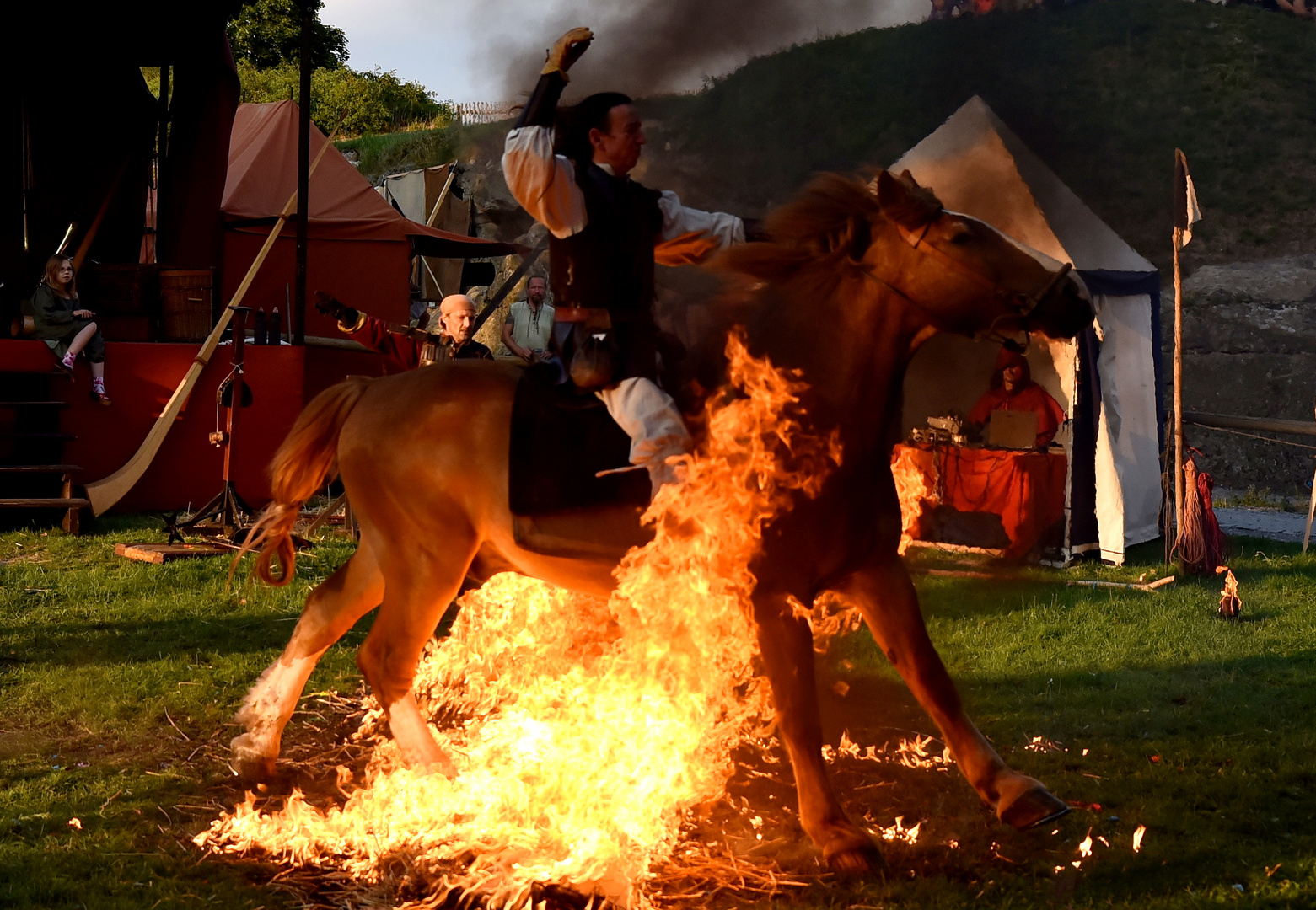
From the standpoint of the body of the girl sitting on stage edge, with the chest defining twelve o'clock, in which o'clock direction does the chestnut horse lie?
The chestnut horse is roughly at 1 o'clock from the girl sitting on stage edge.

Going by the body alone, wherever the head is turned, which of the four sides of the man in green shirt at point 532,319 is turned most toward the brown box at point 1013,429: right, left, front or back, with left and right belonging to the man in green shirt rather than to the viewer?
left

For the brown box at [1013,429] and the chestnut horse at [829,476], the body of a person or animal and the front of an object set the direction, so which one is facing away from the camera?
the brown box

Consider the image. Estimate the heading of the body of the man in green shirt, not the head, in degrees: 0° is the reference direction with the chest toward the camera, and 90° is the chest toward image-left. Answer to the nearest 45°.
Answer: approximately 0°

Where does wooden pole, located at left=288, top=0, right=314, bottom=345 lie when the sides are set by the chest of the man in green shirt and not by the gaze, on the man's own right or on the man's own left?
on the man's own right

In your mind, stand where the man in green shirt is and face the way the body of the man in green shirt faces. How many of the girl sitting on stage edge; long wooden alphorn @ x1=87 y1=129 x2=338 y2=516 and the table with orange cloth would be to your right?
2

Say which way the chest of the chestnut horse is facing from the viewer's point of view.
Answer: to the viewer's right

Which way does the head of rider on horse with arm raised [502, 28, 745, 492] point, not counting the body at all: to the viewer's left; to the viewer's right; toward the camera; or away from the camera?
to the viewer's right

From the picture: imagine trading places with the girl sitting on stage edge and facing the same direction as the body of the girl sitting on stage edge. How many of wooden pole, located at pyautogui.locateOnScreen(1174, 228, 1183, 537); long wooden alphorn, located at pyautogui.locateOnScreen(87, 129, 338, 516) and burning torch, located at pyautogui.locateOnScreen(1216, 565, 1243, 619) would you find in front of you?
3

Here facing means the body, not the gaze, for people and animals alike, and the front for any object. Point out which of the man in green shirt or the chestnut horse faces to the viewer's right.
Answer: the chestnut horse

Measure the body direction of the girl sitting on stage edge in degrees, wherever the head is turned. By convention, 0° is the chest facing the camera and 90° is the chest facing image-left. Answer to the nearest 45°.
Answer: approximately 315°
